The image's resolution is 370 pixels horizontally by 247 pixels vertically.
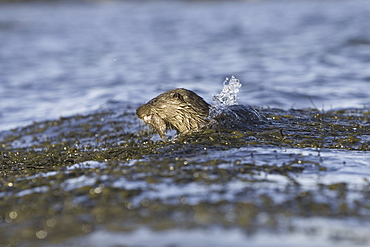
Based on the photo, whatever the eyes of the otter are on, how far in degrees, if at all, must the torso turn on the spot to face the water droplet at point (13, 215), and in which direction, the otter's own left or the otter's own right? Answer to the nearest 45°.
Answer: approximately 45° to the otter's own left

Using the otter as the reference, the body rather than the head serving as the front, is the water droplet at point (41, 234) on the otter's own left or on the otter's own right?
on the otter's own left

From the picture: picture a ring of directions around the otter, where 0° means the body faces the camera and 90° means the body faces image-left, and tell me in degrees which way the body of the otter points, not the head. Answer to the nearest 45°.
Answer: approximately 90°
